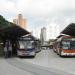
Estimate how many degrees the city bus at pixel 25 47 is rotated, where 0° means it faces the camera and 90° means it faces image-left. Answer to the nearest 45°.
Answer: approximately 0°

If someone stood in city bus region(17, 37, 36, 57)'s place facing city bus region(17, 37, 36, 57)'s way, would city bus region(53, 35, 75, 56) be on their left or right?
on their left
